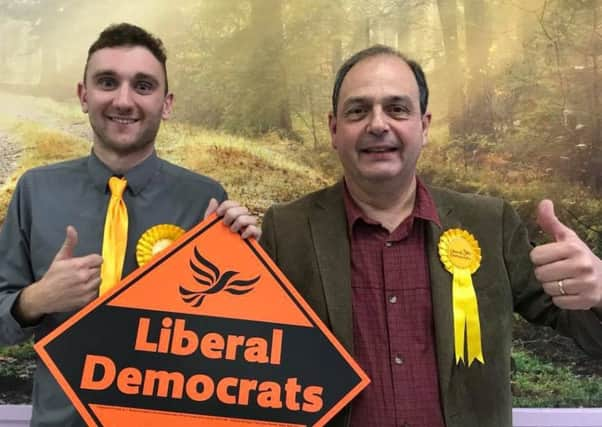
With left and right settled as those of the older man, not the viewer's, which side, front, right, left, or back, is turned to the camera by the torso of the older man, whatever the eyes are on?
front

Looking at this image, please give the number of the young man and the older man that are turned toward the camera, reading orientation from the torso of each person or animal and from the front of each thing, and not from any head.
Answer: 2

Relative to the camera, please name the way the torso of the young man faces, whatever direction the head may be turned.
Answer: toward the camera
